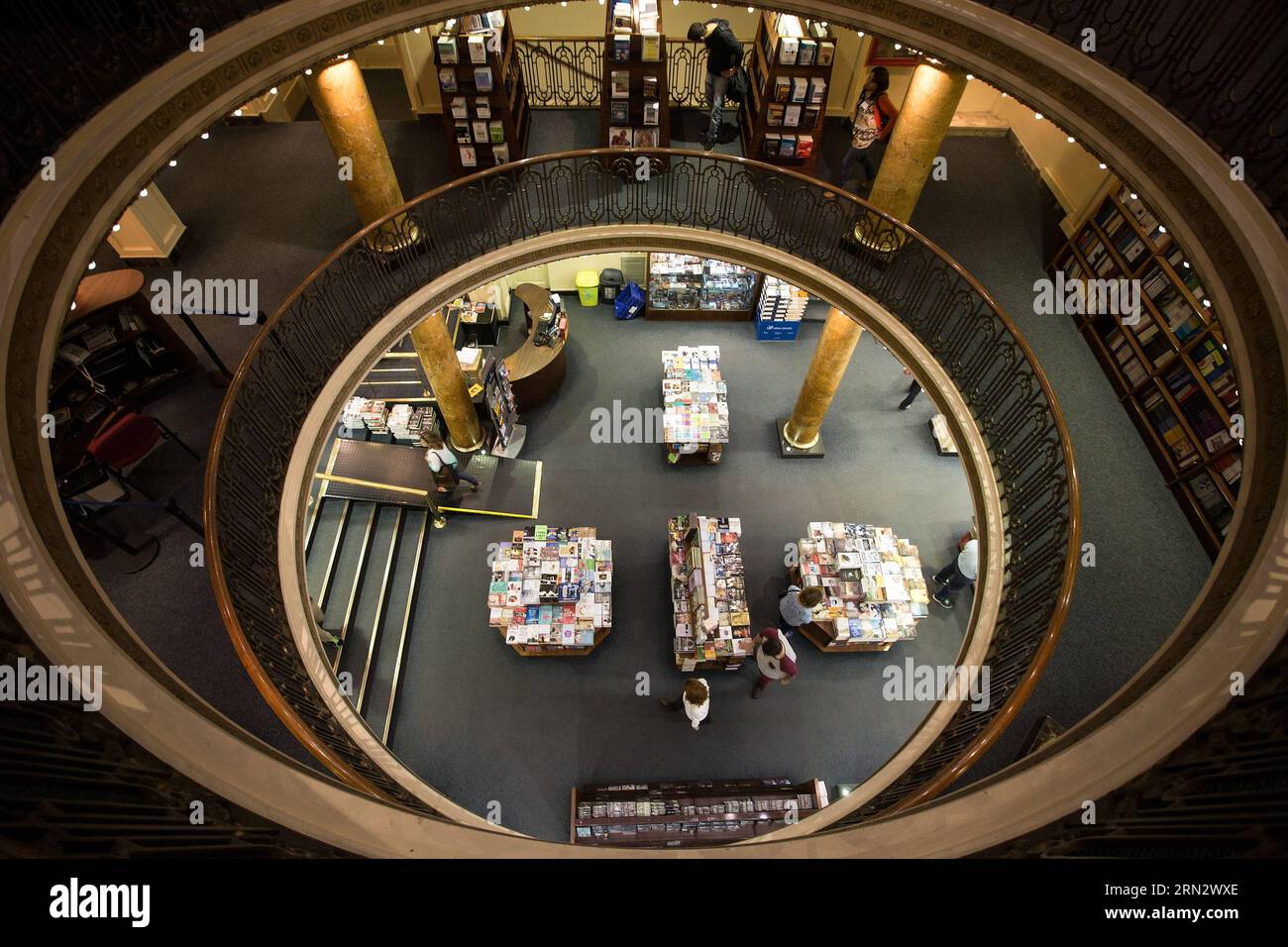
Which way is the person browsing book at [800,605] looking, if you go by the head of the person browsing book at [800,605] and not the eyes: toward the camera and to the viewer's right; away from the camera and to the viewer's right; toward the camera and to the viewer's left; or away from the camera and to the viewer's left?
away from the camera and to the viewer's right

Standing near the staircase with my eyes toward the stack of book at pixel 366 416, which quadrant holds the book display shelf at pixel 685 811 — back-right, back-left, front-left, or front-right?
back-right

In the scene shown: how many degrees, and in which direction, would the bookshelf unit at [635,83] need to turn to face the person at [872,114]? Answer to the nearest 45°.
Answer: approximately 90° to its left
